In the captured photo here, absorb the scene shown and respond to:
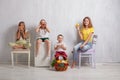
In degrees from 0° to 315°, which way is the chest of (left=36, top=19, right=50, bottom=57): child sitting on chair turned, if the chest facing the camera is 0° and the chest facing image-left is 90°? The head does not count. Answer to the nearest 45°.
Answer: approximately 0°

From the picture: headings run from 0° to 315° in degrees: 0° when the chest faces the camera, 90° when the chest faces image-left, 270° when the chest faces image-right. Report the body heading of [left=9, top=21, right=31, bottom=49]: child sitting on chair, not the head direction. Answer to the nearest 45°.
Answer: approximately 0°

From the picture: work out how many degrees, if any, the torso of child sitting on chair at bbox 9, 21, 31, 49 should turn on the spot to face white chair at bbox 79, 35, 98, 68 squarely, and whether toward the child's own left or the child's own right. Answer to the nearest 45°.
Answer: approximately 90° to the child's own left
